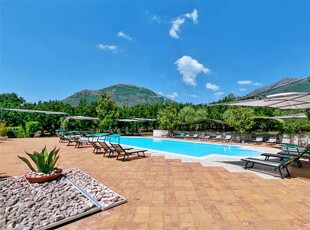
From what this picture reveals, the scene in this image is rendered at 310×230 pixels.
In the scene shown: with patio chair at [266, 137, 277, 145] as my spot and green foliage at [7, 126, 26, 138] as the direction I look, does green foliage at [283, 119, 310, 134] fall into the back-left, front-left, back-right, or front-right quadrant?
back-right

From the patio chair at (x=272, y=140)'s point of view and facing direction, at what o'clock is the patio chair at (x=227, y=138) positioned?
the patio chair at (x=227, y=138) is roughly at 2 o'clock from the patio chair at (x=272, y=140).

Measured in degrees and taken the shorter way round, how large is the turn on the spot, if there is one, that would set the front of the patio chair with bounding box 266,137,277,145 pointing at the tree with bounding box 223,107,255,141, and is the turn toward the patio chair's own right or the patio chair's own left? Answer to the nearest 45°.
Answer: approximately 45° to the patio chair's own right

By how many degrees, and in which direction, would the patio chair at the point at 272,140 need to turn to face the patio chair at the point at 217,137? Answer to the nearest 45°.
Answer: approximately 90° to its right

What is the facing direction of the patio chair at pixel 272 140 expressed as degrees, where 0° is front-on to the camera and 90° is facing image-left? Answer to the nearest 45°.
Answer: approximately 45°

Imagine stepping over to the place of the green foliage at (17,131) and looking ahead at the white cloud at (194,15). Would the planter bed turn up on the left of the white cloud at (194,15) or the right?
right

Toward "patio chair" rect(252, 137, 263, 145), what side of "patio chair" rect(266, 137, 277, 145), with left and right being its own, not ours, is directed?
right
